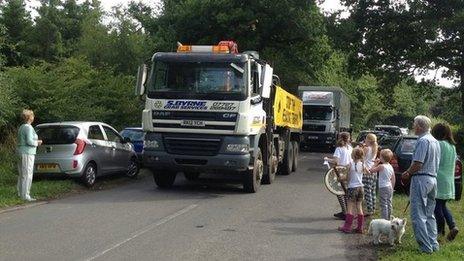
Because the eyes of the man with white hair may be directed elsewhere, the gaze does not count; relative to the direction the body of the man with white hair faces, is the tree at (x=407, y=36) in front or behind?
in front

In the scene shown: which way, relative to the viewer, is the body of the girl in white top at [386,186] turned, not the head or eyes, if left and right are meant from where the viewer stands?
facing away from the viewer and to the left of the viewer

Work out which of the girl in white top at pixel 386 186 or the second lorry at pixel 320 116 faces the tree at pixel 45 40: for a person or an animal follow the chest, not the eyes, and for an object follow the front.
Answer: the girl in white top

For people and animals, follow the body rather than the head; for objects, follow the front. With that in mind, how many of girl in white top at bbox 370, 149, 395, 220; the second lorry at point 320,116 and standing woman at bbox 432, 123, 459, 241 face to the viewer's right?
0

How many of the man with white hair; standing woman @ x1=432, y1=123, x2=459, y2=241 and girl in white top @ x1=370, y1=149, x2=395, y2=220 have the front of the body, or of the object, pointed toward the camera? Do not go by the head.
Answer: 0

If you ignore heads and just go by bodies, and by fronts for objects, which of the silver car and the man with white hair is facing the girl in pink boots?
the man with white hair

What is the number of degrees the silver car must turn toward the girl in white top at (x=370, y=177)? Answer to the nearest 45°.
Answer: approximately 90° to its right

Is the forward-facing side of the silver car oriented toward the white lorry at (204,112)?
no

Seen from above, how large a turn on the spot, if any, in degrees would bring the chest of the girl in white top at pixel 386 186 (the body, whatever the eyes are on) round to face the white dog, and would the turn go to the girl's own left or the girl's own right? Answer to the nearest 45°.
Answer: approximately 135° to the girl's own left

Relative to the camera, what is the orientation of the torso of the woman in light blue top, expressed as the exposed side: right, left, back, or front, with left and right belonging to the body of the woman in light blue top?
right

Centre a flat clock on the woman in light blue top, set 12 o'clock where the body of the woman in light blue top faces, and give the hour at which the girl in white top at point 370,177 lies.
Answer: The girl in white top is roughly at 1 o'clock from the woman in light blue top.

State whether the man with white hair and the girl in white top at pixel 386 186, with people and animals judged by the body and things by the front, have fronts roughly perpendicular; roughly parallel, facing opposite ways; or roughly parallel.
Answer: roughly parallel

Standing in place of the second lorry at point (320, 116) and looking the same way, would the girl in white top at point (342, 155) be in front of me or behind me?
in front

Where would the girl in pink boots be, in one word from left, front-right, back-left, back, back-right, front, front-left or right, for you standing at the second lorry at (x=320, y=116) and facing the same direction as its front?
front

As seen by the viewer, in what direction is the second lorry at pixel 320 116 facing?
toward the camera

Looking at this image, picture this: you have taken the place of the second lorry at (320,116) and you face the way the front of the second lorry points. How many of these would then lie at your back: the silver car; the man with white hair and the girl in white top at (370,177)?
0

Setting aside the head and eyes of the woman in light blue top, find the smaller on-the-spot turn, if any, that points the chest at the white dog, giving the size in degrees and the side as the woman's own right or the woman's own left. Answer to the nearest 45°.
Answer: approximately 45° to the woman's own right

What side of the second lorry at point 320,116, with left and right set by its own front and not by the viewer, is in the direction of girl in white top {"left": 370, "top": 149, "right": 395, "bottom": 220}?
front
